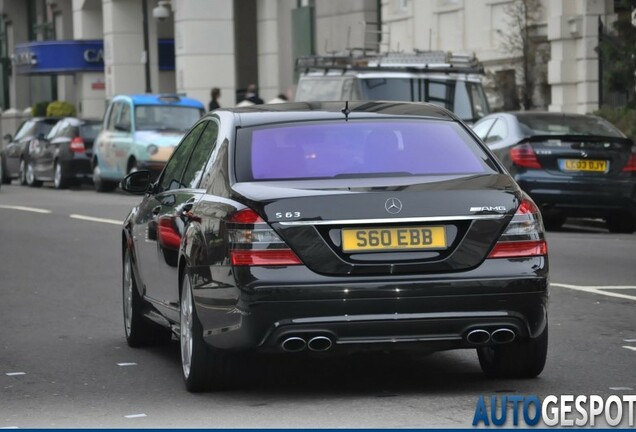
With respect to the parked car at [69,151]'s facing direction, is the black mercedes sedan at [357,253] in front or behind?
behind

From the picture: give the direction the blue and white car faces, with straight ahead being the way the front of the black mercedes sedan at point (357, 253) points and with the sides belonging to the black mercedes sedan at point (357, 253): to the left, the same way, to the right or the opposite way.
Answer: the opposite way

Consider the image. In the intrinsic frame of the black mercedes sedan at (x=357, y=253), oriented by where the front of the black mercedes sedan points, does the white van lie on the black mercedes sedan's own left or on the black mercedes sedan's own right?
on the black mercedes sedan's own right

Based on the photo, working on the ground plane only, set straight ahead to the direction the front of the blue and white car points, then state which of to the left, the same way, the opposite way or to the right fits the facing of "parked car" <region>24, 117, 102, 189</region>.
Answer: the opposite way

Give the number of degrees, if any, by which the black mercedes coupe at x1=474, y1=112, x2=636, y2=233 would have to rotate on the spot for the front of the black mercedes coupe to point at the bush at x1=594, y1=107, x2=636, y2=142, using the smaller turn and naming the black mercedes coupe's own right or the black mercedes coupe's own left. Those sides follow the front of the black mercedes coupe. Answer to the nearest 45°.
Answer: approximately 45° to the black mercedes coupe's own right

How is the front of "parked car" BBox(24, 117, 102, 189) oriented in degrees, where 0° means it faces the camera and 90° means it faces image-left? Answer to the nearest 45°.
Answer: approximately 135°

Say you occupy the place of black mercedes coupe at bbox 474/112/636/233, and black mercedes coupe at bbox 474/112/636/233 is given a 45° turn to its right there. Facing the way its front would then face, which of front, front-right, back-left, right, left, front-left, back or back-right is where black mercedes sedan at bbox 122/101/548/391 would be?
back

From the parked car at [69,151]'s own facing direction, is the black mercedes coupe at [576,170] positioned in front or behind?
behind

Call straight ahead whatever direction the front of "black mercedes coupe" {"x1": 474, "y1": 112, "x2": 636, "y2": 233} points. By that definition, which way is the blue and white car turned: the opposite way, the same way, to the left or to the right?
the opposite way

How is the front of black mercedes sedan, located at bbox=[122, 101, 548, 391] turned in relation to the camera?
facing away from the viewer and to the left of the viewer

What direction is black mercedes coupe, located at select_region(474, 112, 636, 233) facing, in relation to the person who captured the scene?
facing away from the viewer and to the left of the viewer

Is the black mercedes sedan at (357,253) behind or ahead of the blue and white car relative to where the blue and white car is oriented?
ahead

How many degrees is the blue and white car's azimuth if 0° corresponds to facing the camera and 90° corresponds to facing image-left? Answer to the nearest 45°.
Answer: approximately 315°
